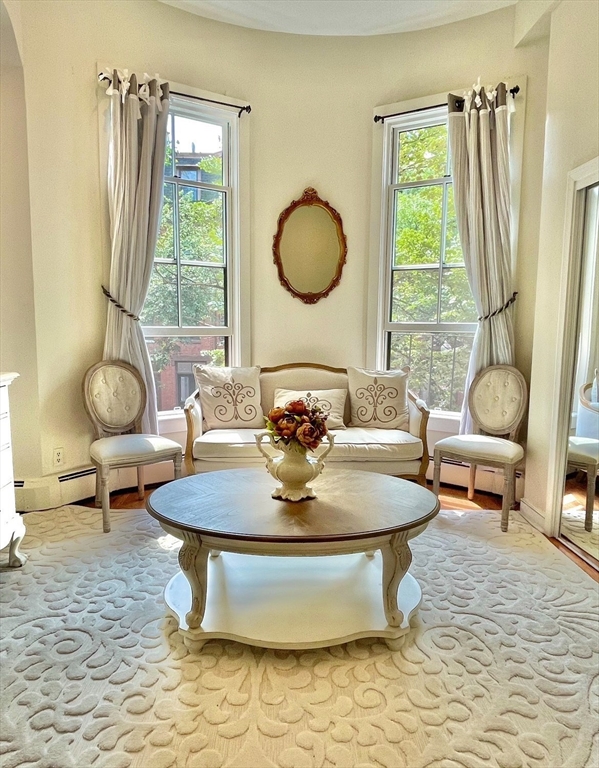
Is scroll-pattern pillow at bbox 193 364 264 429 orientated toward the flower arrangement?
yes

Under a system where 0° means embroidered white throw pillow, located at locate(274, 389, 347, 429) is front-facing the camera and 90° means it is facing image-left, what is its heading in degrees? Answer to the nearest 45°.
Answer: approximately 0°

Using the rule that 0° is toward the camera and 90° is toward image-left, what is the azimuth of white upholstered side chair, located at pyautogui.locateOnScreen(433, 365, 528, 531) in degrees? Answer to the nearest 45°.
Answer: approximately 45°

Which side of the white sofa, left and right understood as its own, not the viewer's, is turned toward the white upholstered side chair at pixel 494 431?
left

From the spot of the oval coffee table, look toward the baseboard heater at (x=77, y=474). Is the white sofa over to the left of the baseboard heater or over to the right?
right

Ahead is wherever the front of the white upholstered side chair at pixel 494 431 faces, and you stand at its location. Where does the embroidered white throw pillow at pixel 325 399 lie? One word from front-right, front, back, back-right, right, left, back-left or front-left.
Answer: front-right
